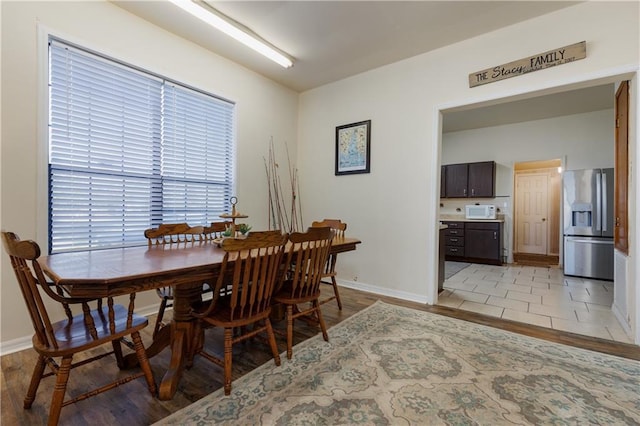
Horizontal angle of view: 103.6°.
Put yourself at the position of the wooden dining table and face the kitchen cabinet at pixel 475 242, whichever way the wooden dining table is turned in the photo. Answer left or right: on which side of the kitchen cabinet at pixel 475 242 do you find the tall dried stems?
left

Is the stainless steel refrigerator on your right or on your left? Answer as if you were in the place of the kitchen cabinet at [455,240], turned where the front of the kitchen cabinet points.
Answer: on your left

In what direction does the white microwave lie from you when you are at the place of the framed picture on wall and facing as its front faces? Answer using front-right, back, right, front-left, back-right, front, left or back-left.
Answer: back

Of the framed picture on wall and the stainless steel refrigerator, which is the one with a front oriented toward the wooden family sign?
the stainless steel refrigerator

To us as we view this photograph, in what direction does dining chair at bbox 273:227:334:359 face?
facing away from the viewer and to the left of the viewer

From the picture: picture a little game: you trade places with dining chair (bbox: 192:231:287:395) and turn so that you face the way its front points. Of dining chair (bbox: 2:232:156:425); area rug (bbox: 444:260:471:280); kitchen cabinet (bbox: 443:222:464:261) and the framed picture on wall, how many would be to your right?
3

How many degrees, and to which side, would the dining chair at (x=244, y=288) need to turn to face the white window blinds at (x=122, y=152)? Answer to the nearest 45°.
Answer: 0° — it already faces it
